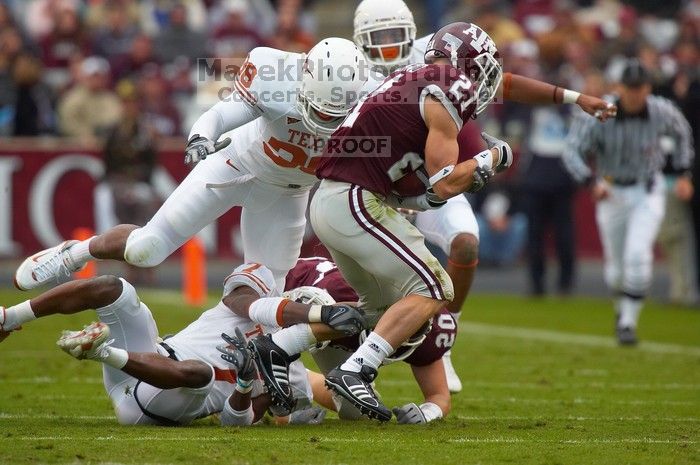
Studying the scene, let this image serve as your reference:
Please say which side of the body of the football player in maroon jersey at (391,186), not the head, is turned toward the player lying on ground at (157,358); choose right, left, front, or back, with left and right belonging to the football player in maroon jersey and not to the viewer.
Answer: back

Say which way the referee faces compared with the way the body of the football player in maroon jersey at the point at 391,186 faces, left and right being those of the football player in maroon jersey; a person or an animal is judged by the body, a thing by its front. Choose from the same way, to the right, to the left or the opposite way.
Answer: to the right

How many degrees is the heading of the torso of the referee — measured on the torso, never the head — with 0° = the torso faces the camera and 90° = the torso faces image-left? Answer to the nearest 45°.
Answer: approximately 0°

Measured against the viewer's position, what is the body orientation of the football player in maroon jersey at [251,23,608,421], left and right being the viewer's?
facing to the right of the viewer

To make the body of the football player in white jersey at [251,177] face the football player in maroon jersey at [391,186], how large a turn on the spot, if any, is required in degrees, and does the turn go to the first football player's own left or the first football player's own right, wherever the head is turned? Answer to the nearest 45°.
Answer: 0° — they already face them

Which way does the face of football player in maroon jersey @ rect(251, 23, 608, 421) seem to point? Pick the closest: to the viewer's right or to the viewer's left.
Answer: to the viewer's right
